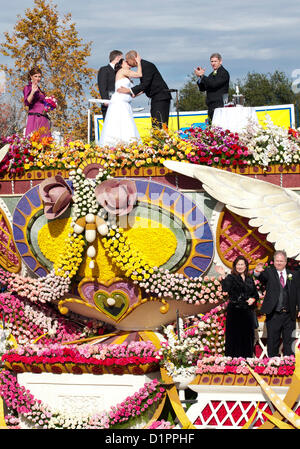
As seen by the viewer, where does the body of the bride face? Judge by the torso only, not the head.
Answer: to the viewer's right

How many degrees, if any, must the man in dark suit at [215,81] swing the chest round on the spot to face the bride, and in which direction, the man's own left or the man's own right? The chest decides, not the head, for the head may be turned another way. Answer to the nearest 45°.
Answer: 0° — they already face them

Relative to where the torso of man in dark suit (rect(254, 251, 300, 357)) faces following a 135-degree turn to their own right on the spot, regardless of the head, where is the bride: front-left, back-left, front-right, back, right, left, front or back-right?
front

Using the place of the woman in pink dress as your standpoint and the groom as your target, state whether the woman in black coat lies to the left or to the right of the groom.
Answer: right

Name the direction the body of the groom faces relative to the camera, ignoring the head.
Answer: to the viewer's left

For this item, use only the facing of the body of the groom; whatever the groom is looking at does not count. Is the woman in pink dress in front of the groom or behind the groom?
in front

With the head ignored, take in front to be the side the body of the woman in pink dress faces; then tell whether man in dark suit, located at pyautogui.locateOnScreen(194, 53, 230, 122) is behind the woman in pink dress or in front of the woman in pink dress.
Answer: in front

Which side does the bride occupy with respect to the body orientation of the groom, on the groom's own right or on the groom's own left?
on the groom's own left

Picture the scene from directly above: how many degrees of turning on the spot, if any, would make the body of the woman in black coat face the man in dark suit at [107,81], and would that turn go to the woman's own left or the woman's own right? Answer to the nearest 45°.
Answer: approximately 135° to the woman's own right

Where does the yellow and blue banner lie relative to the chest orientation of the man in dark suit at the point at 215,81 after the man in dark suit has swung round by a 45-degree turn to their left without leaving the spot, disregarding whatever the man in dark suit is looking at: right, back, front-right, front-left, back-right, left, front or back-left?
back

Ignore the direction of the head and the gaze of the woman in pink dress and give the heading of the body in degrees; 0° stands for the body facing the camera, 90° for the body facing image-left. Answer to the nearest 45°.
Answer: approximately 315°

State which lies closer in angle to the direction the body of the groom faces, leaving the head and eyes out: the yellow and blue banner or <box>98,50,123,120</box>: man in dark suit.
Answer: the man in dark suit

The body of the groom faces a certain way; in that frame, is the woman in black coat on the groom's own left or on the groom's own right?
on the groom's own left
